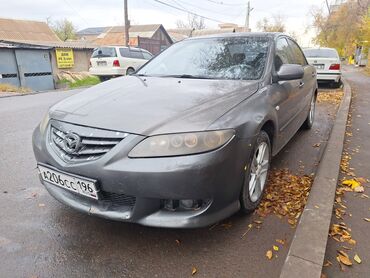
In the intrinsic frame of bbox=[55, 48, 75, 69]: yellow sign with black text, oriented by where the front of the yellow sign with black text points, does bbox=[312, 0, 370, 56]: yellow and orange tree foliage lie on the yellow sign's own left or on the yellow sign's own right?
on the yellow sign's own left

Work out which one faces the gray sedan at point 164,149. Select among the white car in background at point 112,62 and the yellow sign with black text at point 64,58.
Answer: the yellow sign with black text

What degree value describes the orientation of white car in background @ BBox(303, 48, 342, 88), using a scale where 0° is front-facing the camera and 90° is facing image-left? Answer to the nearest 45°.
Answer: approximately 180°

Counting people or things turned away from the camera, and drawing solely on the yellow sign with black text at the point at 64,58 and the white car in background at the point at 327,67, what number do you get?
1

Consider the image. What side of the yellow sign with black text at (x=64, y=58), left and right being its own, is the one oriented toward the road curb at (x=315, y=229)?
front

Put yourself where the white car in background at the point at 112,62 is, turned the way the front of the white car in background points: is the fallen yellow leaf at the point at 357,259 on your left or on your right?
on your right

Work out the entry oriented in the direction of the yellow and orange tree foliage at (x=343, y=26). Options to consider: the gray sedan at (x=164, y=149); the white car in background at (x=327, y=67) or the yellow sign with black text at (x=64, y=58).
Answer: the white car in background

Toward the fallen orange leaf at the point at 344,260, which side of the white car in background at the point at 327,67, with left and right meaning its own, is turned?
back

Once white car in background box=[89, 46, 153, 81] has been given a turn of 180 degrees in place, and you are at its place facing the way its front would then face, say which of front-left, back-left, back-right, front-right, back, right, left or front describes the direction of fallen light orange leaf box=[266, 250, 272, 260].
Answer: front-left

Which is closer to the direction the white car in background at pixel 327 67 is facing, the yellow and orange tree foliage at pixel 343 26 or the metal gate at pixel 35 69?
the yellow and orange tree foliage

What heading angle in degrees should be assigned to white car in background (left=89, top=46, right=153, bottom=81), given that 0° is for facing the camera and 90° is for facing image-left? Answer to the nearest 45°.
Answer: approximately 225°

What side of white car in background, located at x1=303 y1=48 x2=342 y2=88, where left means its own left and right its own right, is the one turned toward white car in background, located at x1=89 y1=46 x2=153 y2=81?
left

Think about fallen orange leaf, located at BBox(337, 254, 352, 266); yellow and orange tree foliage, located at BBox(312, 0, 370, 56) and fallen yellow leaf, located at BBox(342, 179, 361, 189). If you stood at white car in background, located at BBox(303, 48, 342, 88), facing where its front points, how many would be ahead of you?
1

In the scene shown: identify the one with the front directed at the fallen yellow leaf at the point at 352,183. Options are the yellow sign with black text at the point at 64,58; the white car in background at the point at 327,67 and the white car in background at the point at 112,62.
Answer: the yellow sign with black text

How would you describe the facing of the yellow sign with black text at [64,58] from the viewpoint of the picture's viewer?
facing the viewer

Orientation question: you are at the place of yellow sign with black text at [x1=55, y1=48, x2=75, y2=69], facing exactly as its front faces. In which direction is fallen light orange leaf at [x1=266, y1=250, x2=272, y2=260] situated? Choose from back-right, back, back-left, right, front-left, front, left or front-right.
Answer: front

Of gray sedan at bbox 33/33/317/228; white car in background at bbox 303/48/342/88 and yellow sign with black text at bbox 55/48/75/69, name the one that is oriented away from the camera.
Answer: the white car in background

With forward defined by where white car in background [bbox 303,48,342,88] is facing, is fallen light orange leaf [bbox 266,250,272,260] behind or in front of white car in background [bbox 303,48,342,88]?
behind

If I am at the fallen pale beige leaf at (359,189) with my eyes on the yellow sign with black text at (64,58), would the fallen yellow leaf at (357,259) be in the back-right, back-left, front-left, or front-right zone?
back-left
